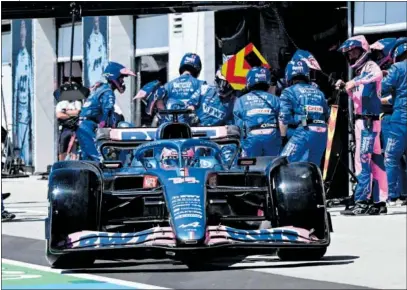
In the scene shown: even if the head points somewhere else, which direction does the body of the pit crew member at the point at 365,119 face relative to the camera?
to the viewer's left

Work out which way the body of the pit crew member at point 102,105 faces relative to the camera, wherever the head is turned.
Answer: to the viewer's right

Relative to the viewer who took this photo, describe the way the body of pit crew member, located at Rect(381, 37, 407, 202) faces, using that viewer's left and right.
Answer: facing away from the viewer and to the left of the viewer
